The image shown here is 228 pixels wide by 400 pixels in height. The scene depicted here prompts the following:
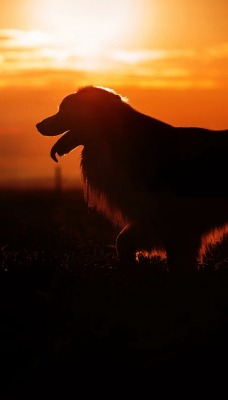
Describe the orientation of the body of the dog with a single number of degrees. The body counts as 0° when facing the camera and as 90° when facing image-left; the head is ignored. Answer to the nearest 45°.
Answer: approximately 90°

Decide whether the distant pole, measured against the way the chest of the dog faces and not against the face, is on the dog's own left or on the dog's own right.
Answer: on the dog's own right
